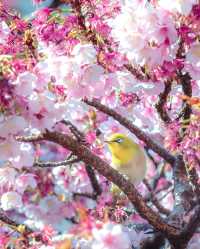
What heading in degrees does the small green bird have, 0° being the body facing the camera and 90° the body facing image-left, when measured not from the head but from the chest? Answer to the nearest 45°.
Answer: approximately 90°
